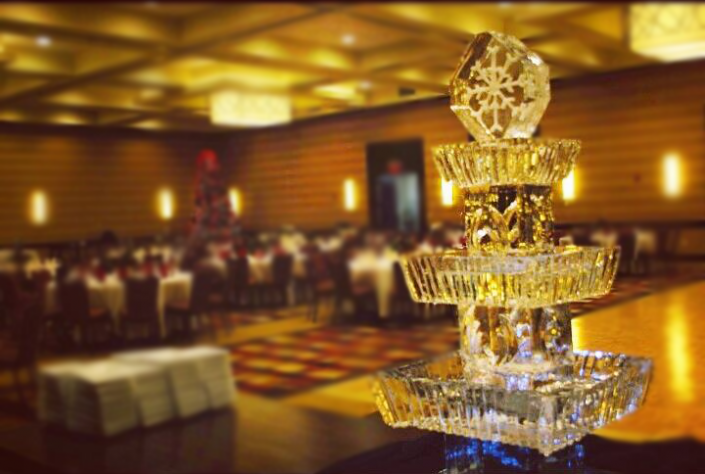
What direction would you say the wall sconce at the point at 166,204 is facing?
toward the camera

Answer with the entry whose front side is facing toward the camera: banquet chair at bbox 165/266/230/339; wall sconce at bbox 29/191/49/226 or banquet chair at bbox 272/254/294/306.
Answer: the wall sconce

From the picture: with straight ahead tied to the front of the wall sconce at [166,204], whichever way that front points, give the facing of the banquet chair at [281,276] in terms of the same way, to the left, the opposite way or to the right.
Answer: the opposite way

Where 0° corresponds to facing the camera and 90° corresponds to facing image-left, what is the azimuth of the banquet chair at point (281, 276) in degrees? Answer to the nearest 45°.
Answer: approximately 180°

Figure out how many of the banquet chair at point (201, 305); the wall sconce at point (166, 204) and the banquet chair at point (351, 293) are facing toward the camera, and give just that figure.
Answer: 1

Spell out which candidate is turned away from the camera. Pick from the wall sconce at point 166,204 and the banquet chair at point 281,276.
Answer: the banquet chair
